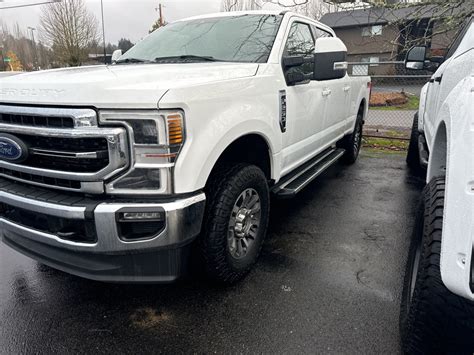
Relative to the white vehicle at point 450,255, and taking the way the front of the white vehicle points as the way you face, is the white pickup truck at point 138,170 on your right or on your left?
on your left

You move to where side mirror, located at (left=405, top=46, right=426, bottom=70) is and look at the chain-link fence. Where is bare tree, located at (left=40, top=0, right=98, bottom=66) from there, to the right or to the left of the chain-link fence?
left

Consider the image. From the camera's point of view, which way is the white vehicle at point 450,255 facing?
away from the camera

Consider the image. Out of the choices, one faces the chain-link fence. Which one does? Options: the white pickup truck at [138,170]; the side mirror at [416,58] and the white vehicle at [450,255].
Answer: the white vehicle

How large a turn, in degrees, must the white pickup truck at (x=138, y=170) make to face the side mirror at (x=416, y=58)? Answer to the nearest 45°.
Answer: approximately 180°

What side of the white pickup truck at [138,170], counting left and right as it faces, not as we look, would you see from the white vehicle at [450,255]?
left

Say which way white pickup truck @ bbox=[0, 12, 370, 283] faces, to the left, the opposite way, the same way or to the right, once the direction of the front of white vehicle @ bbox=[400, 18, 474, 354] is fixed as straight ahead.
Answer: the opposite way

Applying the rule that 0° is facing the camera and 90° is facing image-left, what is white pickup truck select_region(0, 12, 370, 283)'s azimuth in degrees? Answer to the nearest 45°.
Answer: approximately 45°

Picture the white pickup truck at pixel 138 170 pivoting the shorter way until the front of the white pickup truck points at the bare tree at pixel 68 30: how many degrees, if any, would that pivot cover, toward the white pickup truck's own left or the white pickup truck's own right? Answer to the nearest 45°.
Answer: approximately 135° to the white pickup truck's own right
